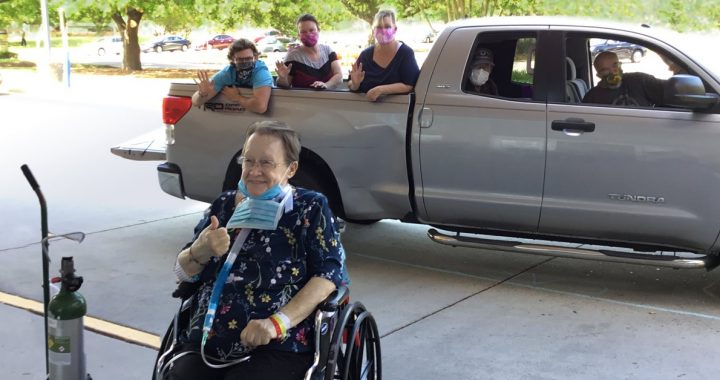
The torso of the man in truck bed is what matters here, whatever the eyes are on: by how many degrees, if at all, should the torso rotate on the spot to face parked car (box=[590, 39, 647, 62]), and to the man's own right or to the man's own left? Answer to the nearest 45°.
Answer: approximately 90° to the man's own left

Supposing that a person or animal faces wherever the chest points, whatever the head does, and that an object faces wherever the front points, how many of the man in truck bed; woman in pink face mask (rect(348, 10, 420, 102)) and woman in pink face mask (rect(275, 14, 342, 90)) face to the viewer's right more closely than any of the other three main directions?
0

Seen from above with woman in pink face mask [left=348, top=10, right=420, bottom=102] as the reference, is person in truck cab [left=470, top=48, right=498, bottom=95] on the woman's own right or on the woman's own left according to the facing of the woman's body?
on the woman's own left

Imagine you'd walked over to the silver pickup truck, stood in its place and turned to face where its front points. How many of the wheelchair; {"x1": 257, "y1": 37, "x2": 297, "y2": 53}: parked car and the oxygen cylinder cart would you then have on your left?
1

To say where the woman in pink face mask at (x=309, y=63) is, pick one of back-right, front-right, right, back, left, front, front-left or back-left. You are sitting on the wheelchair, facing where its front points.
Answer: back-right

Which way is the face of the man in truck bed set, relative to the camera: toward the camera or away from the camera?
toward the camera

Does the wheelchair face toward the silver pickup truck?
no

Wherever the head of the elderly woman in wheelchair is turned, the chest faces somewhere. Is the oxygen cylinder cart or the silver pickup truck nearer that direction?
the oxygen cylinder cart

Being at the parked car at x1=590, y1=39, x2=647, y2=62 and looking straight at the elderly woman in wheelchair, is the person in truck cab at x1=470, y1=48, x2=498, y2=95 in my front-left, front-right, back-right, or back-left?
front-right

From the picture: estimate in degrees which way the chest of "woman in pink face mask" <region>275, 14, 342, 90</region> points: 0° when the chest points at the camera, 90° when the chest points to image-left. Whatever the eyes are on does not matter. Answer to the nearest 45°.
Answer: approximately 0°

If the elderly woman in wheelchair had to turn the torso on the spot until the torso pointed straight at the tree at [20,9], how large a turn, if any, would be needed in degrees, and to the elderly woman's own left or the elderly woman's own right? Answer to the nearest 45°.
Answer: approximately 135° to the elderly woman's own right

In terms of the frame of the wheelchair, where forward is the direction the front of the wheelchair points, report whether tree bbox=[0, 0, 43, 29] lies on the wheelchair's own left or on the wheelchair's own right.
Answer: on the wheelchair's own right

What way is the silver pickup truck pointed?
to the viewer's right

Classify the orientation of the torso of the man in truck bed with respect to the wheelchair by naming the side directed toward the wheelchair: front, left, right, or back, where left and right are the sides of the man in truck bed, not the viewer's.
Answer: front

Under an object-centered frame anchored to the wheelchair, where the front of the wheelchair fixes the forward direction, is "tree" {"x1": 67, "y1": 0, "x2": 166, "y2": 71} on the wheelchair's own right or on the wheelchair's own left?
on the wheelchair's own right

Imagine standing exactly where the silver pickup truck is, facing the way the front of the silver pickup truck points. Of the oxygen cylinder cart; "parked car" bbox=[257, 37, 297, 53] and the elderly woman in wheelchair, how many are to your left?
1

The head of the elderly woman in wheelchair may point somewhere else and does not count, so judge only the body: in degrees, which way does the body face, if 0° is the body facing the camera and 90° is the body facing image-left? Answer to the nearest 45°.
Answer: approximately 45°

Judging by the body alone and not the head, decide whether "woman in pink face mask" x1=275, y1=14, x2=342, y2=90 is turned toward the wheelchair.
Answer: yes
